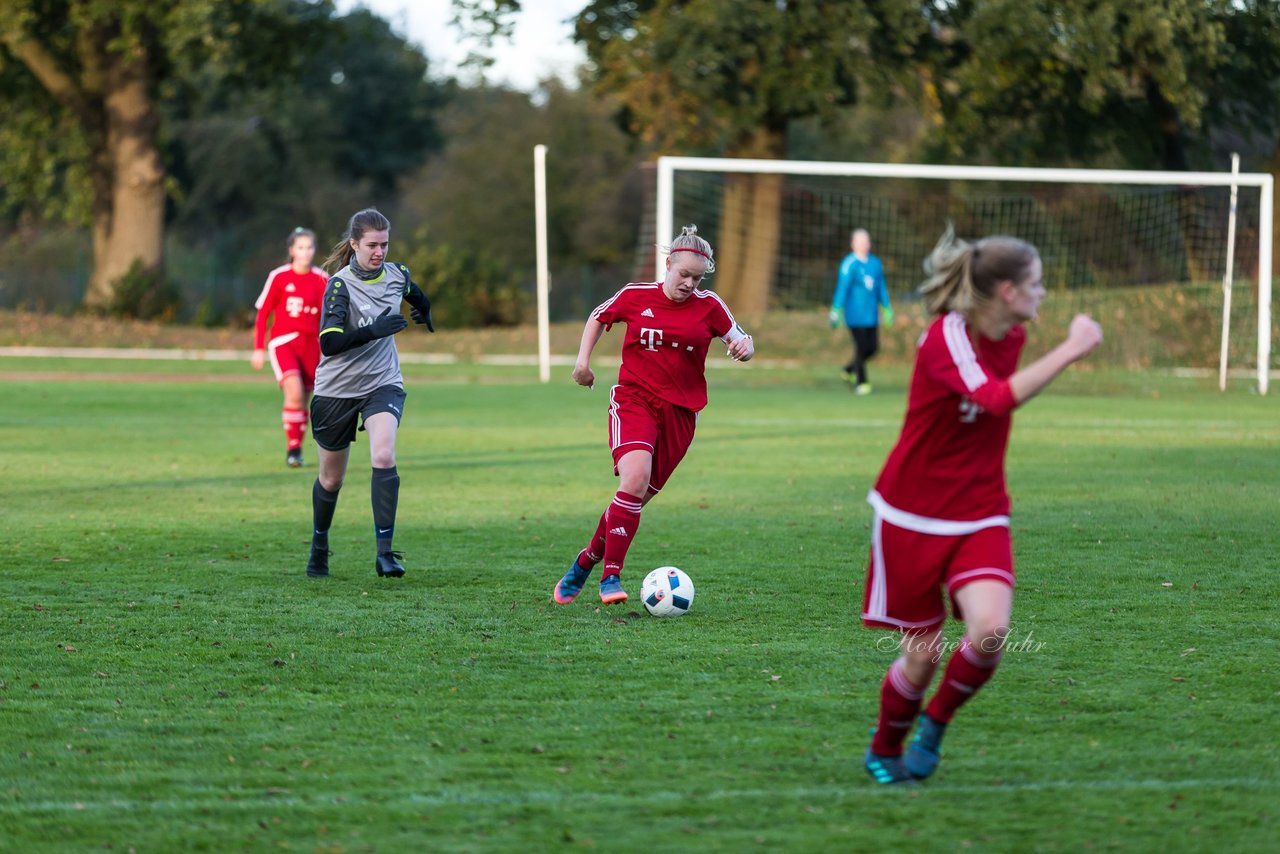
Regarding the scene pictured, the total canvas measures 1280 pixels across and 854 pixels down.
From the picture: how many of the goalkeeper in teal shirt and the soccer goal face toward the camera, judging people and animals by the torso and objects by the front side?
2

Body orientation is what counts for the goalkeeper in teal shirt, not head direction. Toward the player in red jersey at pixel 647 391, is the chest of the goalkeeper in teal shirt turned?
yes

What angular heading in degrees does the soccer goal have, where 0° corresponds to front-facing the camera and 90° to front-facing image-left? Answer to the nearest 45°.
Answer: approximately 0°

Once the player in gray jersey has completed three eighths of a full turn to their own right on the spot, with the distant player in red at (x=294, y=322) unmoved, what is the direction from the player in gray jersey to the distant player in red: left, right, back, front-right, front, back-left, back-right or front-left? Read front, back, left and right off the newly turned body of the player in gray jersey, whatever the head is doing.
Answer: right

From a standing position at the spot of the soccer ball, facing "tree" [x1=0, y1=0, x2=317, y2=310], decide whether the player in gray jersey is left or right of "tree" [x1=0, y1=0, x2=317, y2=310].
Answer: left

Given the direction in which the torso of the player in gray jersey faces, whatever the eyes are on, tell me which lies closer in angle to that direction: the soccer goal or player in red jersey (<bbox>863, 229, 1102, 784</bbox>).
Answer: the player in red jersey

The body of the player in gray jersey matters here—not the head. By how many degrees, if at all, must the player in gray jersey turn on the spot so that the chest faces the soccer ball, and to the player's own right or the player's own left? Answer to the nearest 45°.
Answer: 0° — they already face it

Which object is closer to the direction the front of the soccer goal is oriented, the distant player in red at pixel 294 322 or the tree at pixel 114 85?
the distant player in red

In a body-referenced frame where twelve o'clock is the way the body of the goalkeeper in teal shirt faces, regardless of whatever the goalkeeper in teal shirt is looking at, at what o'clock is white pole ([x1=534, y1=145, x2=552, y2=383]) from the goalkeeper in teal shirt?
The white pole is roughly at 4 o'clock from the goalkeeper in teal shirt.

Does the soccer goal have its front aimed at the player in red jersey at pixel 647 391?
yes

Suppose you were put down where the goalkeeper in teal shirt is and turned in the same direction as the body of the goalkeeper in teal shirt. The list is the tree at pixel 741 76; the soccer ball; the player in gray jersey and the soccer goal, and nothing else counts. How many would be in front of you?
2

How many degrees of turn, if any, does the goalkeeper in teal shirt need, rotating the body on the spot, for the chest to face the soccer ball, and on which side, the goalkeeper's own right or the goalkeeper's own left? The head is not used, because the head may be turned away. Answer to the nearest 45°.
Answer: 0° — they already face it
